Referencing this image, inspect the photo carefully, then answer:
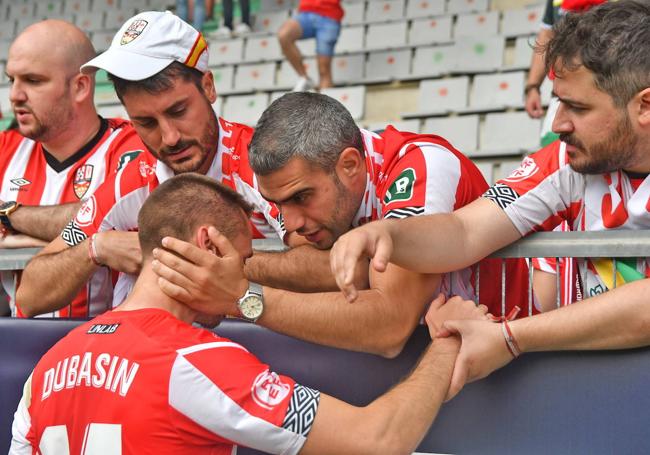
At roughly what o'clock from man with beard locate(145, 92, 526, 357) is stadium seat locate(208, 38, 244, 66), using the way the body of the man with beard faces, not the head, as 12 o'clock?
The stadium seat is roughly at 4 o'clock from the man with beard.

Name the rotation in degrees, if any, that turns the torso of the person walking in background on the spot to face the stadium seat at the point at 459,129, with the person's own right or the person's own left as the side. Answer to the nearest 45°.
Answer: approximately 90° to the person's own left

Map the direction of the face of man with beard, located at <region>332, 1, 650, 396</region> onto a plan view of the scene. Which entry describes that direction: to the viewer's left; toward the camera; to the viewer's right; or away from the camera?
to the viewer's left

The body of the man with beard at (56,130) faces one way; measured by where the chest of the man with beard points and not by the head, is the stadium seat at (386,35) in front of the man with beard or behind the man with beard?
behind

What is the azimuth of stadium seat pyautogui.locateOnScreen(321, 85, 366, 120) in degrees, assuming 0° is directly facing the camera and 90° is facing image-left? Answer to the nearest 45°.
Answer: approximately 0°

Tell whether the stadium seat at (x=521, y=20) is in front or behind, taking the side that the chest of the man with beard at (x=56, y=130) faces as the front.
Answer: behind

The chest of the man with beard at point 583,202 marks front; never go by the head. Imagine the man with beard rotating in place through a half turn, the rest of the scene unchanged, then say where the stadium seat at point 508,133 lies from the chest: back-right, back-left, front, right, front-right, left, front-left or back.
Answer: front-left

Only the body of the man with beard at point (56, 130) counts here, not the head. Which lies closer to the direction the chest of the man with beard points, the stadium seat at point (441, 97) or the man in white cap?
the man in white cap

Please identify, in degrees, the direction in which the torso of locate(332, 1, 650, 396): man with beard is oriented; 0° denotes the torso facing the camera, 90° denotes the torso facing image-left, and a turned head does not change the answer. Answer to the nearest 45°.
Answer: approximately 45°

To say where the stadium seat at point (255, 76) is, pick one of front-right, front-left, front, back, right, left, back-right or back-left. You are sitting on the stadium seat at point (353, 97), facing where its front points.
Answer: back-right
